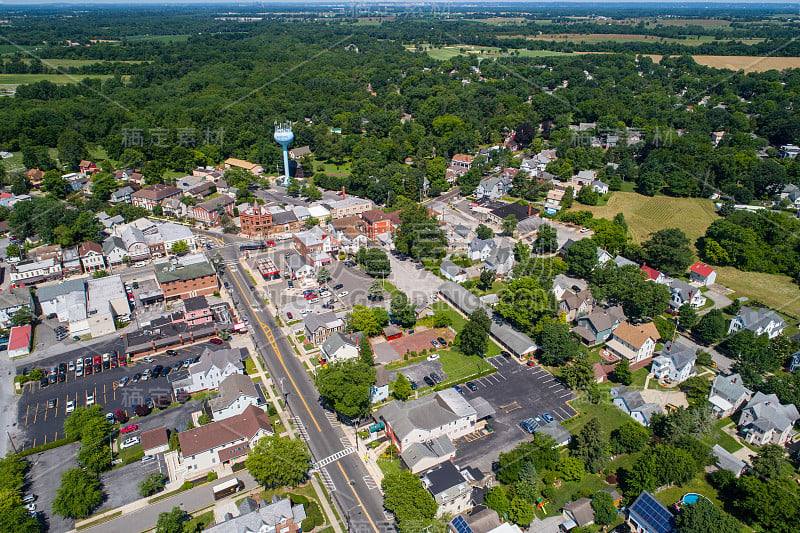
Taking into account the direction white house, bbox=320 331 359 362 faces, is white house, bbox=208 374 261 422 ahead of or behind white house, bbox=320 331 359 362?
ahead

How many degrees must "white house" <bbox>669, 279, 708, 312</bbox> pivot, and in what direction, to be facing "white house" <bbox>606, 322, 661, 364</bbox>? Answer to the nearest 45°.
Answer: approximately 45° to its left

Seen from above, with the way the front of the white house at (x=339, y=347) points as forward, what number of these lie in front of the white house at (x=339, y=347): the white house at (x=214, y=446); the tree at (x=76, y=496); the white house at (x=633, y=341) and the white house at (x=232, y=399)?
3

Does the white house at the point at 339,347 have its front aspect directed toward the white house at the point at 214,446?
yes

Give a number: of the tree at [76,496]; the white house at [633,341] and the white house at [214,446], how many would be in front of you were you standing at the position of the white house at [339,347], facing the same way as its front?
2

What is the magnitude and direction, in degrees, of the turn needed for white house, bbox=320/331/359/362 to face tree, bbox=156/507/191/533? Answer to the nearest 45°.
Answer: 0° — it already faces it

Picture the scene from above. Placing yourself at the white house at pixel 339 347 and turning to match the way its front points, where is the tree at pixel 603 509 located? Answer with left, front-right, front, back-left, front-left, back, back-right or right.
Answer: left

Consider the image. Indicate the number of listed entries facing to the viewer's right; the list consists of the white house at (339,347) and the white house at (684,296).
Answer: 0

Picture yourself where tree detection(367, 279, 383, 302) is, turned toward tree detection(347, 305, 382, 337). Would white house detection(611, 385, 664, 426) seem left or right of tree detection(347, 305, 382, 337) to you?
left

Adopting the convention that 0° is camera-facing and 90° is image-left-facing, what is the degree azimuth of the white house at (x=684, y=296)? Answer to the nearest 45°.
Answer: approximately 45°

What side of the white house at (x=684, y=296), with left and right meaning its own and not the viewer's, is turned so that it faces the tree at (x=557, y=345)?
front

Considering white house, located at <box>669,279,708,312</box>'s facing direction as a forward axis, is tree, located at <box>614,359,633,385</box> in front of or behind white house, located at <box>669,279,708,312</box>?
in front

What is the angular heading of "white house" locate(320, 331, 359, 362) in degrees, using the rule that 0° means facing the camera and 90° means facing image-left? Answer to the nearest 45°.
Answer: approximately 45°
